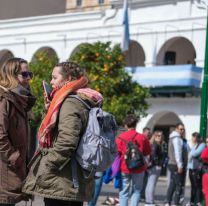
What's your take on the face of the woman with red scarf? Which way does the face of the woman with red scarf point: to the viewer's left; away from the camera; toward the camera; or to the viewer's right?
to the viewer's left

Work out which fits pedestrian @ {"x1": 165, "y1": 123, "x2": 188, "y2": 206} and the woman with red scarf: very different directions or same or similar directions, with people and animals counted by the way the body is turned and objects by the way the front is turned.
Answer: very different directions

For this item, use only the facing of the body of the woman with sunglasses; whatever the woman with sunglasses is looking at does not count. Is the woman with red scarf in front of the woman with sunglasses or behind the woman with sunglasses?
in front

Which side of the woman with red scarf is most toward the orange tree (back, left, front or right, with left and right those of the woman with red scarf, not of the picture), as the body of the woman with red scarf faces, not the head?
right

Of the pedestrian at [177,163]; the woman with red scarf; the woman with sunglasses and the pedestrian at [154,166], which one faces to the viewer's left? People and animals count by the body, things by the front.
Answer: the woman with red scarf

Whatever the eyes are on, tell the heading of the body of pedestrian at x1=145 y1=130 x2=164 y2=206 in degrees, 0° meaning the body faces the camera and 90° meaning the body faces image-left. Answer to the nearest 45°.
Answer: approximately 315°

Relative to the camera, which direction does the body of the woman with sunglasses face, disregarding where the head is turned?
to the viewer's right

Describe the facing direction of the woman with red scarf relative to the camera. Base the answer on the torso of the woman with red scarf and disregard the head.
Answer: to the viewer's left
